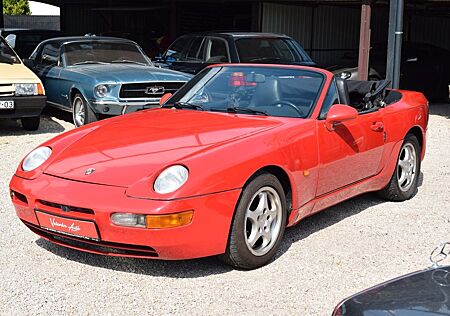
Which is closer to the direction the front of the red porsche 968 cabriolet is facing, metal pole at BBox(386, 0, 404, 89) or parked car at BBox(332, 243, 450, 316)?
the parked car

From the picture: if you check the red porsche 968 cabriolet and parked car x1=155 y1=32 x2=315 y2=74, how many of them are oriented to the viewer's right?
0

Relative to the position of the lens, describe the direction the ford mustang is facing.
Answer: facing the viewer and to the right of the viewer

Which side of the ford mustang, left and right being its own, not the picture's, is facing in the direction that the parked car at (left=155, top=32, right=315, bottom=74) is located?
left

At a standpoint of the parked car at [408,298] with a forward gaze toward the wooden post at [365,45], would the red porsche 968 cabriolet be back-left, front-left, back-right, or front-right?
front-left

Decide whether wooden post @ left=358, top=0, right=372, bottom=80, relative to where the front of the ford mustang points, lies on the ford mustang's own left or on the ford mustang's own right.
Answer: on the ford mustang's own left

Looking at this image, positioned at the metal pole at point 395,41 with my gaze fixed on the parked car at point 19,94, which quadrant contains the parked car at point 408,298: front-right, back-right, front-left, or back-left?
front-left

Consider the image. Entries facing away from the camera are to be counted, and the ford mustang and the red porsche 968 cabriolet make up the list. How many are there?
0

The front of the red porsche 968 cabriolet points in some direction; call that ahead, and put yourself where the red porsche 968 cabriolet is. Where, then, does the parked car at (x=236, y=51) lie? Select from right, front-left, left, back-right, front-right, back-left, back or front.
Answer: back-right
